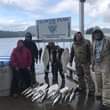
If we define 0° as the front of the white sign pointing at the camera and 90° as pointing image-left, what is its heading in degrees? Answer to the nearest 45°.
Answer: approximately 0°
